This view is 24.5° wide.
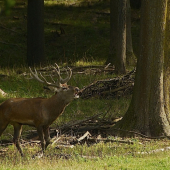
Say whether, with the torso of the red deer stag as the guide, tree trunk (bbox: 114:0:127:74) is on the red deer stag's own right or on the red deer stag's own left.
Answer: on the red deer stag's own left

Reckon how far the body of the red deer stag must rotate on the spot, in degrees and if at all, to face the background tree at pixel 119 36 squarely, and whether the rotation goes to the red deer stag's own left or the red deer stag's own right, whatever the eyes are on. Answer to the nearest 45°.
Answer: approximately 90° to the red deer stag's own left

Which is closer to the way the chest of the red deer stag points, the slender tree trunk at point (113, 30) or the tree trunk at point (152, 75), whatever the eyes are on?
the tree trunk

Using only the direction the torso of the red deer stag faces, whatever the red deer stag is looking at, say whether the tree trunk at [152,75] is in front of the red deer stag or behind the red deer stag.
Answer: in front

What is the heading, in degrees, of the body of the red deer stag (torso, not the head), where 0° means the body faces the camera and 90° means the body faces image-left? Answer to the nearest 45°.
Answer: approximately 270°

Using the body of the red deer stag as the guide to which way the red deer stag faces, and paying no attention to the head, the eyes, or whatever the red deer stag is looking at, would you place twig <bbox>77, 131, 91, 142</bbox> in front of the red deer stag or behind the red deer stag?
in front

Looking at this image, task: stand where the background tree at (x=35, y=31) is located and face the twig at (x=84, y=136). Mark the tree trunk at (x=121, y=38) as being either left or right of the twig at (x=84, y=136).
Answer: left

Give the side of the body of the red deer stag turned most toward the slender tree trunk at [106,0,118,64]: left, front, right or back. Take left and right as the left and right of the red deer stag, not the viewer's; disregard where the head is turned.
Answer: left

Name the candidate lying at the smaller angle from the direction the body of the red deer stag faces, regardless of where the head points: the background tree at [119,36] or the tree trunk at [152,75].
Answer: the tree trunk

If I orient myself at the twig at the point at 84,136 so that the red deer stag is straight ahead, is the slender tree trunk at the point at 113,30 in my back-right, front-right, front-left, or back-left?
back-right
